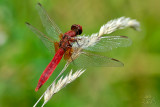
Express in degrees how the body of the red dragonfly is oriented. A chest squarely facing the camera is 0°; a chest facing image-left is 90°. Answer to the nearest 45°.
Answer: approximately 225°
